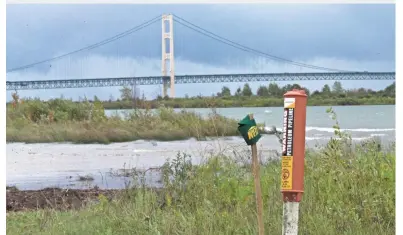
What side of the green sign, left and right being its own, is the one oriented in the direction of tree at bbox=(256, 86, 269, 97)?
back

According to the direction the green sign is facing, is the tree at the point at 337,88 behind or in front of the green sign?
behind

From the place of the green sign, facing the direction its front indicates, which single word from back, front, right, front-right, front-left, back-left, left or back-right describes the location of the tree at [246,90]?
back

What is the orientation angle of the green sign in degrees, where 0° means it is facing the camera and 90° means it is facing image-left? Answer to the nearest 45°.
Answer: approximately 0°
